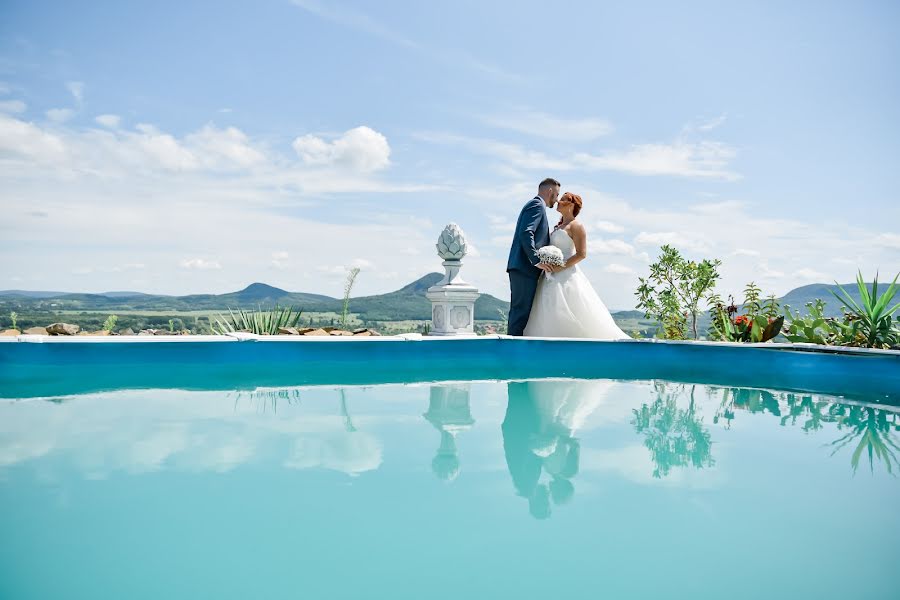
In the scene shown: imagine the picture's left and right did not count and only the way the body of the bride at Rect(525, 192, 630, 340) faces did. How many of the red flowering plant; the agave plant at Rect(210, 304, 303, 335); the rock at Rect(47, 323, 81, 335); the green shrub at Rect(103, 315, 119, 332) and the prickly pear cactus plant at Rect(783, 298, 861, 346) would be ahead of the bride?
3

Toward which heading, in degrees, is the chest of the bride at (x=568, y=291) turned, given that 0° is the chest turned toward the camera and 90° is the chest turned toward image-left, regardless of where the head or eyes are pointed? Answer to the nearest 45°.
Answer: approximately 90°

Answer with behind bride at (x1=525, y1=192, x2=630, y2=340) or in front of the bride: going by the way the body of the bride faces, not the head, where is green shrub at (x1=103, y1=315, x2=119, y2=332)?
in front

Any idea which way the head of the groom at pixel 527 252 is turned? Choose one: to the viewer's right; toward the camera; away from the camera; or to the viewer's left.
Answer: to the viewer's right

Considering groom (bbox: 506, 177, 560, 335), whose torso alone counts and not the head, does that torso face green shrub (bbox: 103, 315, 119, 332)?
no

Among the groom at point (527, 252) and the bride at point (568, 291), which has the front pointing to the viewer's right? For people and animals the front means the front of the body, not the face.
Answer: the groom

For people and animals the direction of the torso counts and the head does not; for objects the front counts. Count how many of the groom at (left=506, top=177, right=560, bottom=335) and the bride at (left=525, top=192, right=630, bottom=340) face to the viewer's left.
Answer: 1

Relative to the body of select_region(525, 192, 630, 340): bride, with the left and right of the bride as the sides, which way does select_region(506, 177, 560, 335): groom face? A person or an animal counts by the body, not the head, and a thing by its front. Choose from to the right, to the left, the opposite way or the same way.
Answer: the opposite way

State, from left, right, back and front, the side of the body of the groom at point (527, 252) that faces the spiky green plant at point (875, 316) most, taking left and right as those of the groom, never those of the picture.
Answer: front

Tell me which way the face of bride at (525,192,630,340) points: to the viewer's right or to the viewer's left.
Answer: to the viewer's left

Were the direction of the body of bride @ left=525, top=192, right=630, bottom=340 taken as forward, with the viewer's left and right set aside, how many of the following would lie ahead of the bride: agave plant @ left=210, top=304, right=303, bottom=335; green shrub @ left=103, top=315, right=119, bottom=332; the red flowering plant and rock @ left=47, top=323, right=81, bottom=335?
3

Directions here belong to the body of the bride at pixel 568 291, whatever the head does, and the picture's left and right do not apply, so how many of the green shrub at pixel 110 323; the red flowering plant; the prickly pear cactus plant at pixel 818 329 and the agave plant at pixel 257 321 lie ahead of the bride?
2

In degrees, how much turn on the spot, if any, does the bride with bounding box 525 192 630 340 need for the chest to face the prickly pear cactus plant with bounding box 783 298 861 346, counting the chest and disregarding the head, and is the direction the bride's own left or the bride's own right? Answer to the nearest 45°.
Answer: approximately 180°

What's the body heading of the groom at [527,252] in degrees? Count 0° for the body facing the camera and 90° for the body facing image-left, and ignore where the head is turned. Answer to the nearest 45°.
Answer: approximately 270°

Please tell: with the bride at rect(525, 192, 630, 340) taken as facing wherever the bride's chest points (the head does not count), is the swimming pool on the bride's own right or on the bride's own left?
on the bride's own left

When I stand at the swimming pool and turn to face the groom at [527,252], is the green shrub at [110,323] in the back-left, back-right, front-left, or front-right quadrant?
front-left

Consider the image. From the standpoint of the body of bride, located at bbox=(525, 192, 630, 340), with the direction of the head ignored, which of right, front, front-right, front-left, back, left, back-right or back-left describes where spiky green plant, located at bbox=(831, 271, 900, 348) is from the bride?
back

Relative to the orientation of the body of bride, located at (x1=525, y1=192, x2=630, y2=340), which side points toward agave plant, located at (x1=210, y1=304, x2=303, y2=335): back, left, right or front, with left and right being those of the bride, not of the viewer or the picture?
front
